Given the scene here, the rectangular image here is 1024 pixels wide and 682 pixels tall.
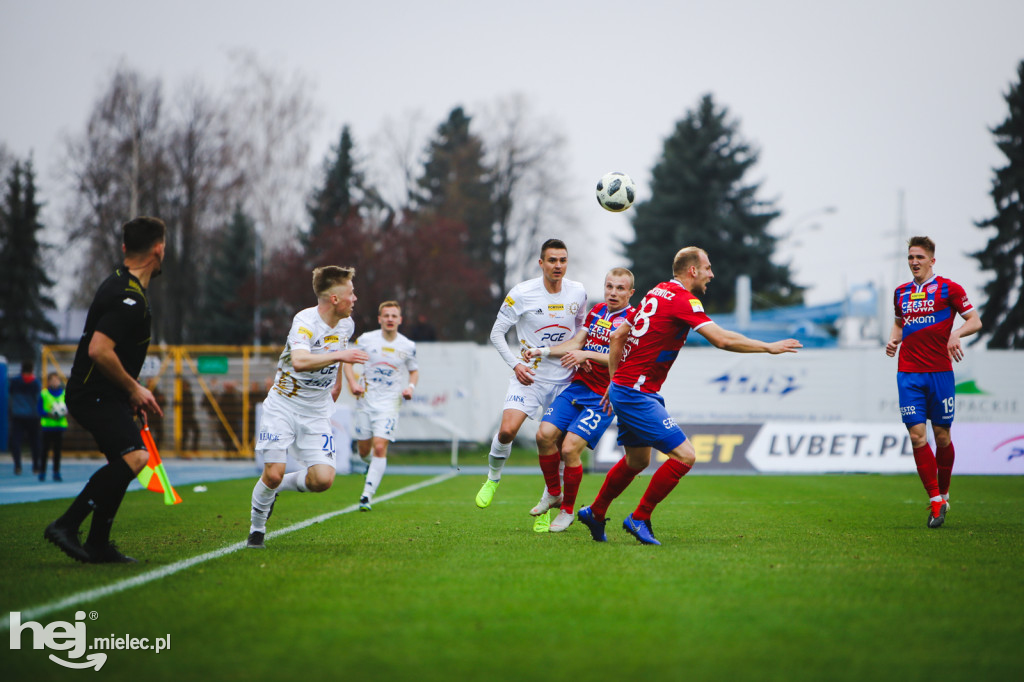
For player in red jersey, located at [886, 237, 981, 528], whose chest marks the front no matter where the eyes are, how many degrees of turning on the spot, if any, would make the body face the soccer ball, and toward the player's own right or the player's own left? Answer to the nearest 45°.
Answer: approximately 90° to the player's own right

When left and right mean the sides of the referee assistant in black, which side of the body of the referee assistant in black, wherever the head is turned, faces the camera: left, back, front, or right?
right

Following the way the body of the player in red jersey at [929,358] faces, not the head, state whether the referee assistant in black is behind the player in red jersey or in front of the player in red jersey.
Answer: in front

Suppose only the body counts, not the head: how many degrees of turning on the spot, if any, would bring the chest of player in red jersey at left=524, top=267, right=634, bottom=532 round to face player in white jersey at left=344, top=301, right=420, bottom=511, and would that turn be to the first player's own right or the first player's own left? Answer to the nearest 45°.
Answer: approximately 90° to the first player's own right

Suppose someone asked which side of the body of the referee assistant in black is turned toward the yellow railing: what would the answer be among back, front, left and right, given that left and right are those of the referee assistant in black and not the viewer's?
left

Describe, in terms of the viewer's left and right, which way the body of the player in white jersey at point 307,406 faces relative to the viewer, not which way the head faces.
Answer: facing the viewer and to the right of the viewer

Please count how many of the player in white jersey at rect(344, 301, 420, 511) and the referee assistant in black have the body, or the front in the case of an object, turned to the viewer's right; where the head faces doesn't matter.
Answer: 1
